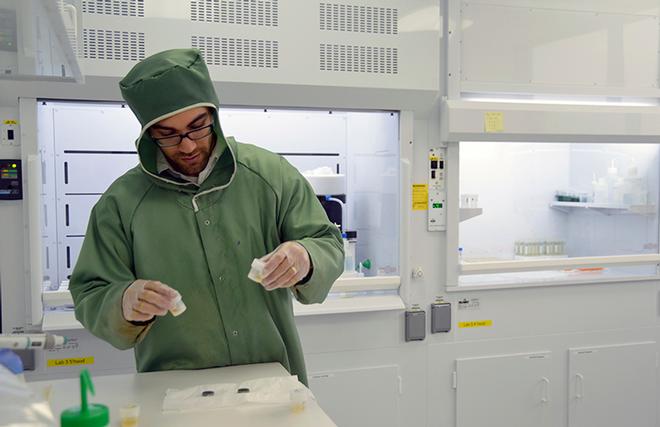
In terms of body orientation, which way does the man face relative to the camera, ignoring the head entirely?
toward the camera

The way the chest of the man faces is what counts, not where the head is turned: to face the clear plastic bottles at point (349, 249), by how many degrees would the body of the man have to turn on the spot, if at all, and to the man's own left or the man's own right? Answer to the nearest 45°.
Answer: approximately 135° to the man's own left

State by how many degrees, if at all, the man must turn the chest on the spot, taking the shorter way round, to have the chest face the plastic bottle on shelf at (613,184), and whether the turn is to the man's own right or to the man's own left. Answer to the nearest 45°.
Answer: approximately 135° to the man's own left

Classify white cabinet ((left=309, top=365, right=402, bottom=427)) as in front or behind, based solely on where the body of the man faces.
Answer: behind

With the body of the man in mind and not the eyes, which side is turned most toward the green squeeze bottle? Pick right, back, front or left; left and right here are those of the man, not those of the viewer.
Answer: front
